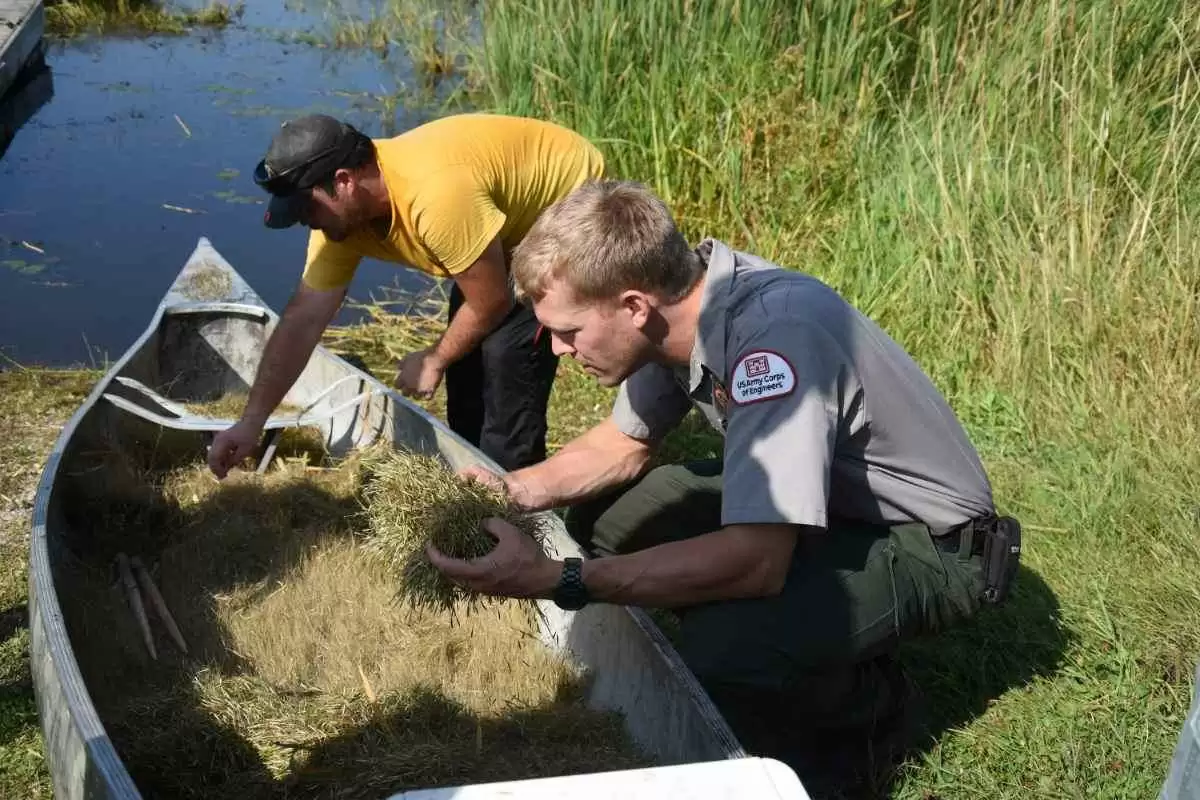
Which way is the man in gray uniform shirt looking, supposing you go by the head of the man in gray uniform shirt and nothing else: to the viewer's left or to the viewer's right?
to the viewer's left

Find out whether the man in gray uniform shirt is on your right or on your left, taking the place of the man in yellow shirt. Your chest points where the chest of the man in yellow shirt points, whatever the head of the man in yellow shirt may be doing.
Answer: on your left

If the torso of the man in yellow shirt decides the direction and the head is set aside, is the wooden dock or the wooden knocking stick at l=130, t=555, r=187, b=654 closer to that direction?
the wooden knocking stick

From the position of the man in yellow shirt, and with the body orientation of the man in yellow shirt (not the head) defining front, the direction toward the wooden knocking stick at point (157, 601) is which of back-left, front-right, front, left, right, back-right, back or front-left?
front

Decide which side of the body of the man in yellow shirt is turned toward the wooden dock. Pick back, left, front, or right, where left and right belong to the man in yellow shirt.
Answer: right

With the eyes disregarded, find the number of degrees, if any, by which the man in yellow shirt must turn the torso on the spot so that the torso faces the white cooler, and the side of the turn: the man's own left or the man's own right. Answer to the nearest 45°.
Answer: approximately 45° to the man's own left

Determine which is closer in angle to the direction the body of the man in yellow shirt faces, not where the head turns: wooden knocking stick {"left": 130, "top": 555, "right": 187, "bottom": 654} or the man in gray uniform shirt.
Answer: the wooden knocking stick

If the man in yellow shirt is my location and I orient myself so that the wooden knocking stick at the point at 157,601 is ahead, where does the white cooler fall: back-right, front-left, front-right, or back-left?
front-left

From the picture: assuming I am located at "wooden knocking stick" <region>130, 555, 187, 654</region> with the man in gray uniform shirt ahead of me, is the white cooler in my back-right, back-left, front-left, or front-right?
front-right

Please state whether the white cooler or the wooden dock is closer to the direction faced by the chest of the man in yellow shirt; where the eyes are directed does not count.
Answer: the white cooler

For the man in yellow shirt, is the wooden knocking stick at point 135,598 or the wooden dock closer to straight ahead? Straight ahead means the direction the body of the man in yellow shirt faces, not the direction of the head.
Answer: the wooden knocking stick

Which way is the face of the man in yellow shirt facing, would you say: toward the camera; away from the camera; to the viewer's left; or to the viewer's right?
to the viewer's left

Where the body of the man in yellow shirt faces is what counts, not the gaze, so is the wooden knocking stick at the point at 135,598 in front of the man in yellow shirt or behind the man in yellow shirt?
in front
